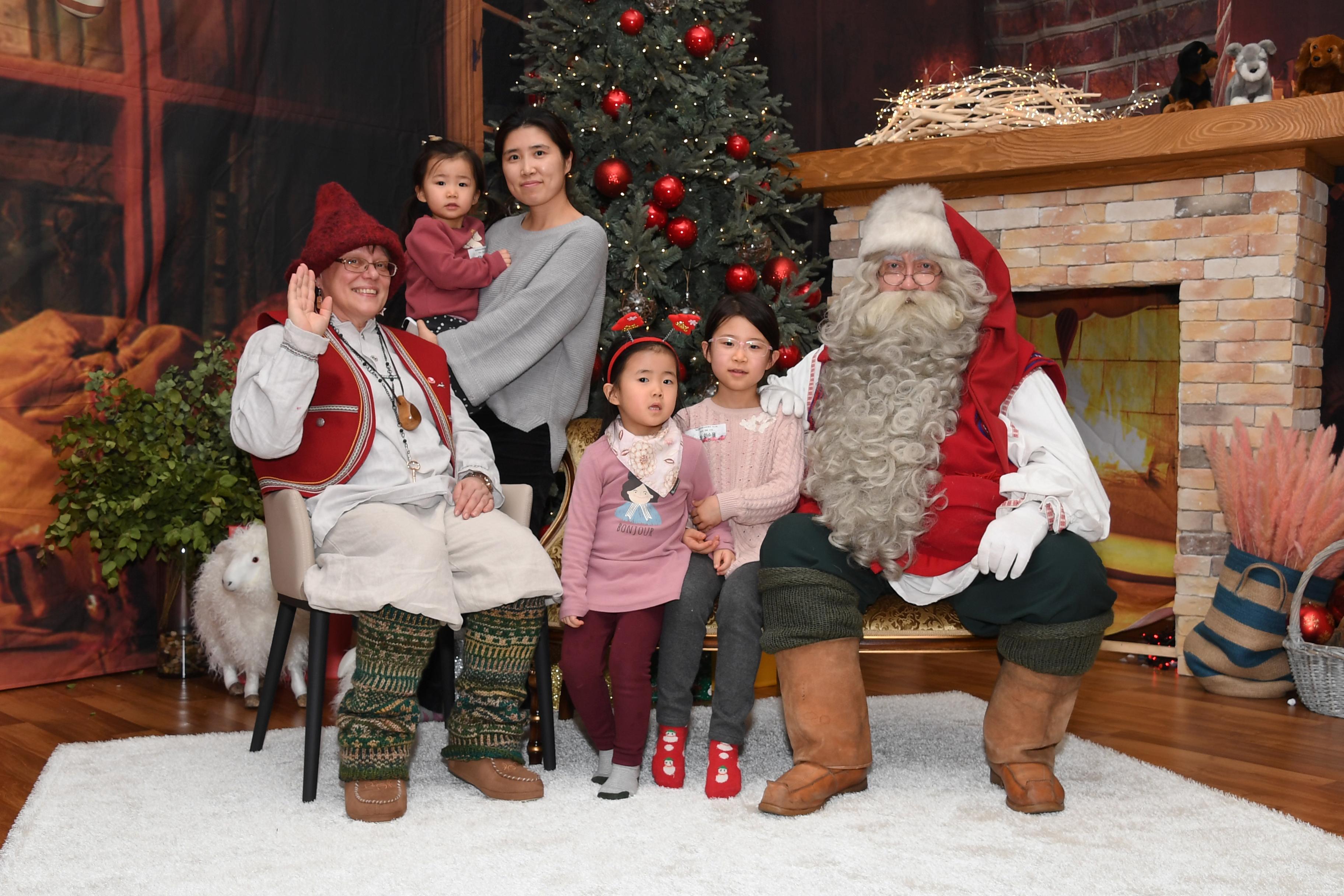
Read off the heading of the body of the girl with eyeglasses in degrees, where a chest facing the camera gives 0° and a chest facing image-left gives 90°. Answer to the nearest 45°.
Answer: approximately 0°

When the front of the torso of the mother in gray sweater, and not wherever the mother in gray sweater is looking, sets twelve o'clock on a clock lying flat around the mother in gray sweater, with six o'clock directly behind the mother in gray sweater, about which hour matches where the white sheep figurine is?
The white sheep figurine is roughly at 2 o'clock from the mother in gray sweater.

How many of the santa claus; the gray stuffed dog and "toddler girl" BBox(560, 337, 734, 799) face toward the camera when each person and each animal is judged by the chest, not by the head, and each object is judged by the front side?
3

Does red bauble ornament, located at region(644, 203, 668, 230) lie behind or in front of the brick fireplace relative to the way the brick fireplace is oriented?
in front

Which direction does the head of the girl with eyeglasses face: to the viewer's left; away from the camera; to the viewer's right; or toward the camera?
toward the camera

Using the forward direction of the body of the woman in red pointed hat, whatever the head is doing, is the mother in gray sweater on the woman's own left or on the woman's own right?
on the woman's own left

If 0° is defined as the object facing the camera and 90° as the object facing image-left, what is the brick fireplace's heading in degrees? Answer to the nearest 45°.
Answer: approximately 45°

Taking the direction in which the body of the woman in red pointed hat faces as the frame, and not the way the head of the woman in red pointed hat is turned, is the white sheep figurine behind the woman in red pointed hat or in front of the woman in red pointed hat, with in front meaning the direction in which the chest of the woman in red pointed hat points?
behind

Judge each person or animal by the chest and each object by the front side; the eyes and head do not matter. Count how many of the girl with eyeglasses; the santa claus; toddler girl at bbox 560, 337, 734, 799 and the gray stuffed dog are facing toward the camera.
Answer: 4

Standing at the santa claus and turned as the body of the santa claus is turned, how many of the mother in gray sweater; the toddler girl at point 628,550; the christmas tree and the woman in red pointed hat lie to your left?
0

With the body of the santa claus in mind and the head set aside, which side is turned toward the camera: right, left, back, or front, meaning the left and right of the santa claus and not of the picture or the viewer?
front

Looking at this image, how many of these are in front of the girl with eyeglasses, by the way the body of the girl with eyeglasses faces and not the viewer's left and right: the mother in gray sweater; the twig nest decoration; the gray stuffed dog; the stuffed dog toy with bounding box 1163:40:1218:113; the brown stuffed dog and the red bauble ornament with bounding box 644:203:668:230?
0

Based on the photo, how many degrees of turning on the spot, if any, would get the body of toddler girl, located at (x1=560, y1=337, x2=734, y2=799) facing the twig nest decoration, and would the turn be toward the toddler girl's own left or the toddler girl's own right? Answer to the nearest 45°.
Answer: approximately 135° to the toddler girl's own left

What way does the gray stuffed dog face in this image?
toward the camera

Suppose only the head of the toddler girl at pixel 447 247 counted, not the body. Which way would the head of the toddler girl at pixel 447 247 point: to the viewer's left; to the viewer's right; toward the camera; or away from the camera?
toward the camera

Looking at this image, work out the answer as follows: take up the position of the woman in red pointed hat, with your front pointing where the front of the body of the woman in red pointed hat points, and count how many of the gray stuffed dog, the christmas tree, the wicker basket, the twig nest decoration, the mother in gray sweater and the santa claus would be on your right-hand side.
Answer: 0

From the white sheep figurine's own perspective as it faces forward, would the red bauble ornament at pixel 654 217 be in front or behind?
behind
